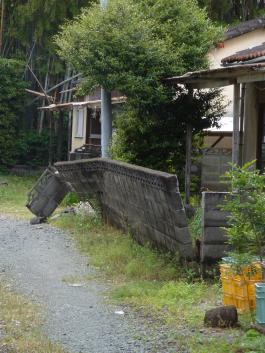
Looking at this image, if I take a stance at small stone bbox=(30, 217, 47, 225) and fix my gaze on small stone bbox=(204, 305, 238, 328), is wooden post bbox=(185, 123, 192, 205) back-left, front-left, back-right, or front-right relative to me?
front-left

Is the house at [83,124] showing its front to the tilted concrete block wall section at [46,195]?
yes

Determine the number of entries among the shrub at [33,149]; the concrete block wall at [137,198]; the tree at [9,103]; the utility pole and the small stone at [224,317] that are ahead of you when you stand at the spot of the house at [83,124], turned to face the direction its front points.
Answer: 3

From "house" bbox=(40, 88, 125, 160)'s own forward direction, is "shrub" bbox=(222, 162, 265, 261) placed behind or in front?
in front

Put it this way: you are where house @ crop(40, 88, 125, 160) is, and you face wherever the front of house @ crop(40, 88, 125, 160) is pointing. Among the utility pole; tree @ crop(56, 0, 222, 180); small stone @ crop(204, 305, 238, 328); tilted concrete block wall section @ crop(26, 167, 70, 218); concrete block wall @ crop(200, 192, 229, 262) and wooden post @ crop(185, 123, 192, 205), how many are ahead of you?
6

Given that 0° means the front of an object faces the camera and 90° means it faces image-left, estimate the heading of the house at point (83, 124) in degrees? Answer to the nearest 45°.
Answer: approximately 0°

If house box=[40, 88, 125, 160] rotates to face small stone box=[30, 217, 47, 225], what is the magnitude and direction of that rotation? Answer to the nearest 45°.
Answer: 0° — it already faces it

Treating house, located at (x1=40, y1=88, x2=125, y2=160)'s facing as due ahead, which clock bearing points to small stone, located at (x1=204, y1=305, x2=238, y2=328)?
The small stone is roughly at 12 o'clock from the house.

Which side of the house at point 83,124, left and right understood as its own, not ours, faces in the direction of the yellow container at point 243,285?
front

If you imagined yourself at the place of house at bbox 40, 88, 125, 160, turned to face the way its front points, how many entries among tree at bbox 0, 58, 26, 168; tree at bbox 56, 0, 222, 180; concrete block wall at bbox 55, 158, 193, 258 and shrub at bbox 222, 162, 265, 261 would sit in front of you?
3

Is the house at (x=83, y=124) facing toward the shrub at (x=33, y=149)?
no
